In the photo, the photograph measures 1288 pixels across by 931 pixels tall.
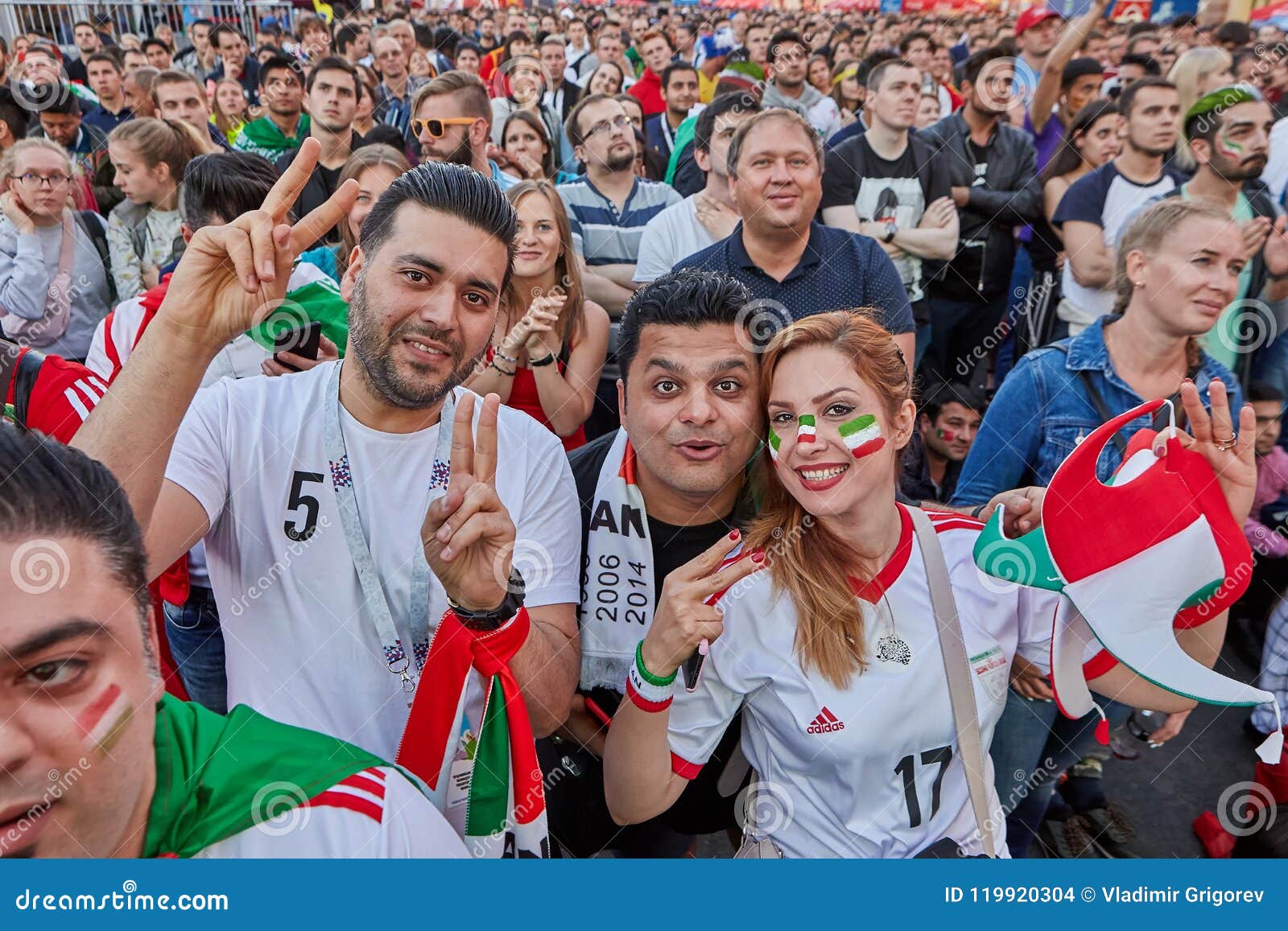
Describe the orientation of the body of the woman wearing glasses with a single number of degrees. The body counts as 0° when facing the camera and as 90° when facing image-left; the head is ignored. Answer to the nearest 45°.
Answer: approximately 0°

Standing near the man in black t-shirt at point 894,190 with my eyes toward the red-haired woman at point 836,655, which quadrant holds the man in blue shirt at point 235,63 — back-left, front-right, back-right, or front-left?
back-right

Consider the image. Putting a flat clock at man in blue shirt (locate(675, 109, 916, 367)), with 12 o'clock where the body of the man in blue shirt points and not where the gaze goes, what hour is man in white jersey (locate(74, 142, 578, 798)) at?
The man in white jersey is roughly at 1 o'clock from the man in blue shirt.

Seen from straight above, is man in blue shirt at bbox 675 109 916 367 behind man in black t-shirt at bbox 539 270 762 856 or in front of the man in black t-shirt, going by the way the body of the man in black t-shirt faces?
behind

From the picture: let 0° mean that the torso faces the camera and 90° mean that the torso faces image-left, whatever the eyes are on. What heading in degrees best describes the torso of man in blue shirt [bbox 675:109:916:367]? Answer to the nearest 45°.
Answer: approximately 0°

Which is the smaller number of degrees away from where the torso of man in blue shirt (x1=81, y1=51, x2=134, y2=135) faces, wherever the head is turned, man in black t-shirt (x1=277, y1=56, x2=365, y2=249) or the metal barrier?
the man in black t-shirt

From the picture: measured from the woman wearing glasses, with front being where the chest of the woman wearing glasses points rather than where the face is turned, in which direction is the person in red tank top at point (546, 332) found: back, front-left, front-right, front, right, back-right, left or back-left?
front-left
